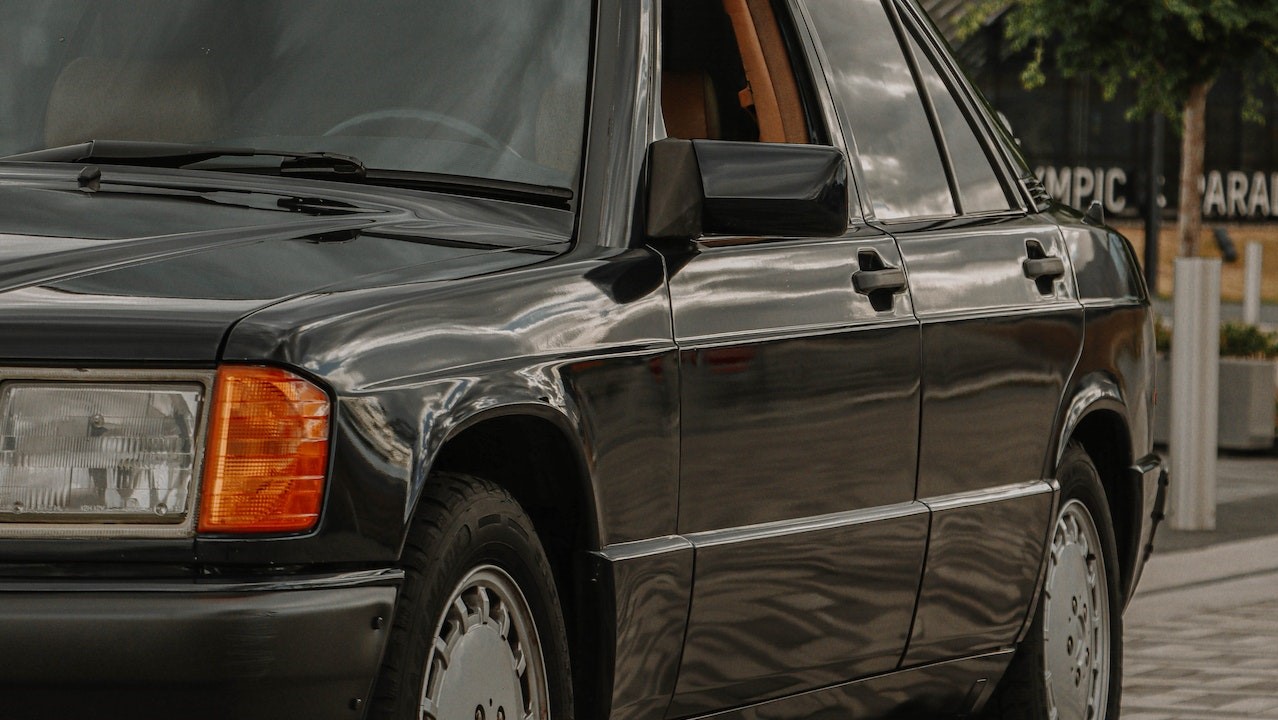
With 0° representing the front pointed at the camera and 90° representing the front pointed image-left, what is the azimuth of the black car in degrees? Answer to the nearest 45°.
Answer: approximately 45°

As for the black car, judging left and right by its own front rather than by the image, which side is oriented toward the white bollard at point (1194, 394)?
back

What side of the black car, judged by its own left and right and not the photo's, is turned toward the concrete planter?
back

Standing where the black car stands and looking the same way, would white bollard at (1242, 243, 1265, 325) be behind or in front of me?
behind

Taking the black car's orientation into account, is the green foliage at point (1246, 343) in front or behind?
behind
